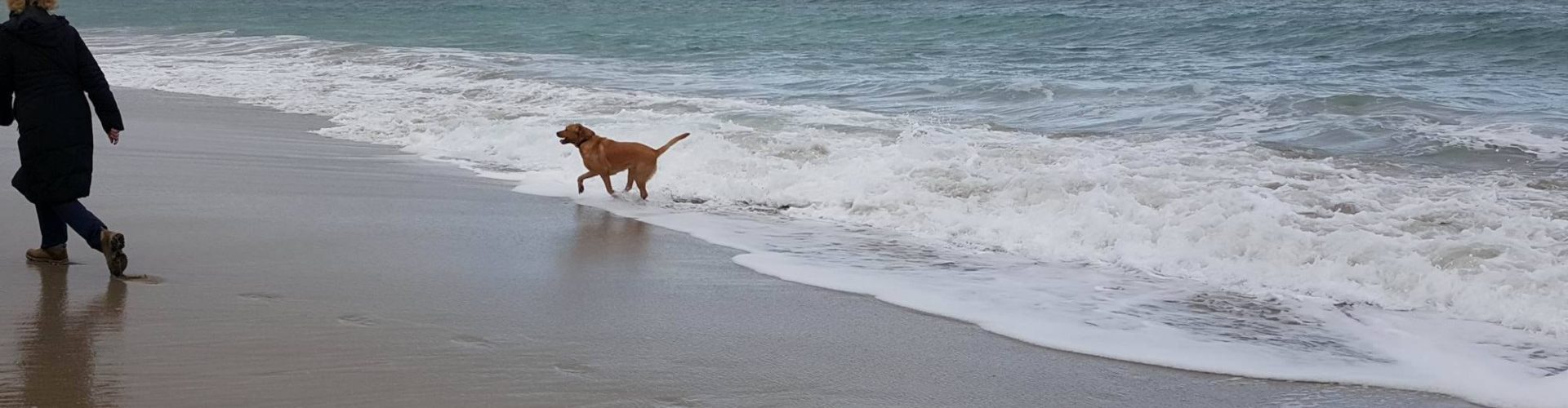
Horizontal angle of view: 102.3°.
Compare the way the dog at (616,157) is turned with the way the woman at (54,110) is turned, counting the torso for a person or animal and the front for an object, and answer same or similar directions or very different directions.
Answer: same or similar directions

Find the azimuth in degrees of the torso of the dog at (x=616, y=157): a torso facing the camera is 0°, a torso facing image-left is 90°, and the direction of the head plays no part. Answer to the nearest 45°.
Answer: approximately 90°

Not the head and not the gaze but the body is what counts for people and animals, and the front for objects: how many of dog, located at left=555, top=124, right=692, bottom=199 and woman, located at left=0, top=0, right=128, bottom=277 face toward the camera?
0

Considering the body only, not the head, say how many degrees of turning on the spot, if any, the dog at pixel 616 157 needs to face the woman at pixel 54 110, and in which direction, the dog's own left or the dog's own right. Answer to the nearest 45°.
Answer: approximately 45° to the dog's own left

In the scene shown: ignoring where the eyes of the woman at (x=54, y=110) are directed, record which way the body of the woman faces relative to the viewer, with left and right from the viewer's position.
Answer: facing away from the viewer and to the left of the viewer
